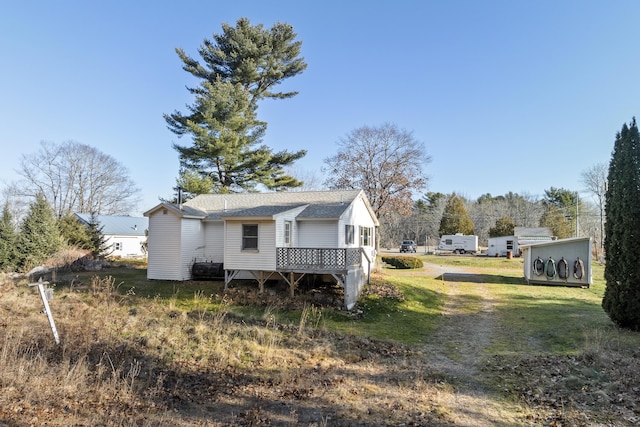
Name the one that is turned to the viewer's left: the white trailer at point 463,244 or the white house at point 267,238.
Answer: the white trailer

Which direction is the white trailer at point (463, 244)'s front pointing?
to the viewer's left

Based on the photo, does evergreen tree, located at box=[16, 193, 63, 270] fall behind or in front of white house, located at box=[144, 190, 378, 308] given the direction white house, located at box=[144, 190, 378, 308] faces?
behind

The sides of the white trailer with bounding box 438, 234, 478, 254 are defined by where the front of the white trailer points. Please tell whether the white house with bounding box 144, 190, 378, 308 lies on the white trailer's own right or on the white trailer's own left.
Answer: on the white trailer's own left

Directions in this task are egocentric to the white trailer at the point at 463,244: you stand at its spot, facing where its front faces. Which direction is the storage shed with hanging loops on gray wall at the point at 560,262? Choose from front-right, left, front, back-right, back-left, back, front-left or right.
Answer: left

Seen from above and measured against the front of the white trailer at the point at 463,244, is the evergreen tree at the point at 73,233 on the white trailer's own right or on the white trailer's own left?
on the white trailer's own left
